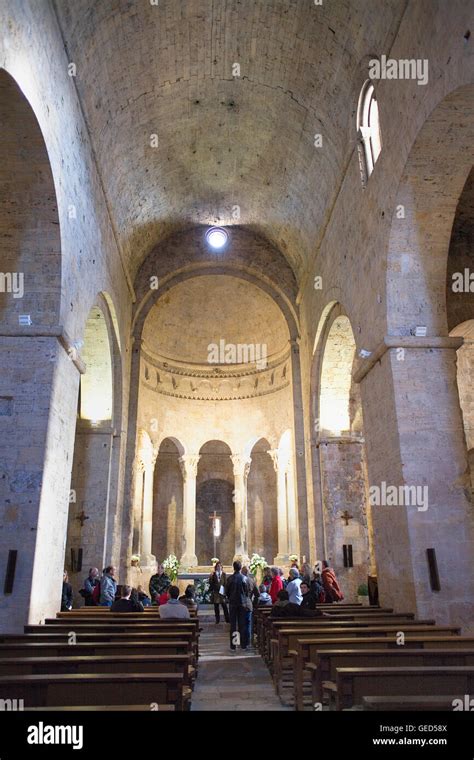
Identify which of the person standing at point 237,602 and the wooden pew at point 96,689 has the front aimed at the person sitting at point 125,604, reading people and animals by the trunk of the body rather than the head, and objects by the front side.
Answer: the wooden pew

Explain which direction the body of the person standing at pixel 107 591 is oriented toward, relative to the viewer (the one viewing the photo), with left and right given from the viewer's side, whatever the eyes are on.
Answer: facing to the right of the viewer

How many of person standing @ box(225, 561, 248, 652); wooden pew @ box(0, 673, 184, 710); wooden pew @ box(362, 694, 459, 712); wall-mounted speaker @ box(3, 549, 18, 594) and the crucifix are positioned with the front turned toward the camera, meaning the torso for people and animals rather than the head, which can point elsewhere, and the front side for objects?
1

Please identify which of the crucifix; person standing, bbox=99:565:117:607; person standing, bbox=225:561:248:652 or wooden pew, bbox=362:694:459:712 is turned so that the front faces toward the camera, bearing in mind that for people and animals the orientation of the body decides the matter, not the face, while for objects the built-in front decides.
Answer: the crucifix

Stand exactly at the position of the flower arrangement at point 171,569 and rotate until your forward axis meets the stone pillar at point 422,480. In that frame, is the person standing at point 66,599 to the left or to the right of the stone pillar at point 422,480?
right

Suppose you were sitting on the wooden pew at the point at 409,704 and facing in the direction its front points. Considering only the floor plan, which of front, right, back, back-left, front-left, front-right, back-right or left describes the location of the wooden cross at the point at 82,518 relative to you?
front-left

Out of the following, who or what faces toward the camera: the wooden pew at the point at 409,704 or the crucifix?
the crucifix

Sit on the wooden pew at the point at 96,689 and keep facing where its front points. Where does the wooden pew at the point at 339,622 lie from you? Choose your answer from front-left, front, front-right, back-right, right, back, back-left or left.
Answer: front-right

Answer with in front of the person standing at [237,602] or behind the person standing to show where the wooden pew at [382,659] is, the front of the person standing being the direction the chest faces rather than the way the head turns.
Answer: behind

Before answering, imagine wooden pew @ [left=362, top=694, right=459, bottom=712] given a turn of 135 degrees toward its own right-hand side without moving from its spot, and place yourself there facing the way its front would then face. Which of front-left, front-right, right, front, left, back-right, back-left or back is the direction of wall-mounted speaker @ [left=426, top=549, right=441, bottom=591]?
back-left

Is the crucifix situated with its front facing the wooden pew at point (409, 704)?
yes

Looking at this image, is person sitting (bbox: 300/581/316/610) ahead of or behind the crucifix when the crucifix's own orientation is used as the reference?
ahead

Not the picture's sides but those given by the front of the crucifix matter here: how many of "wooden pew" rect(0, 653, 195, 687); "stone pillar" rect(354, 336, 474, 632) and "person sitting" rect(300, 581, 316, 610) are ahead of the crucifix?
3

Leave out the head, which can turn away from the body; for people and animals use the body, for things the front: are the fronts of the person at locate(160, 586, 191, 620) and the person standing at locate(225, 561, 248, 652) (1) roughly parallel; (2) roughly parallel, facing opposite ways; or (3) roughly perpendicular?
roughly parallel

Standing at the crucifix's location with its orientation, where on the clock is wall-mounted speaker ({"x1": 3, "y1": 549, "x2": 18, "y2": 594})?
The wall-mounted speaker is roughly at 1 o'clock from the crucifix.

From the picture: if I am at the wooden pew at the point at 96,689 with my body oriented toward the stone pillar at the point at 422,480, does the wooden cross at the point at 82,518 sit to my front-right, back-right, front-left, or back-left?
front-left

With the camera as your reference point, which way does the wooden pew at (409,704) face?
facing away from the viewer

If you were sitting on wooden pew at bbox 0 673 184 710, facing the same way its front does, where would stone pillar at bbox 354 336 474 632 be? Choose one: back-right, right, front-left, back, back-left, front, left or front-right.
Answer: front-right
